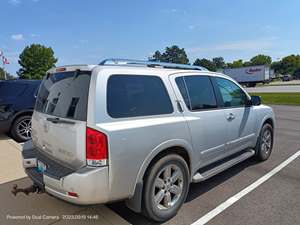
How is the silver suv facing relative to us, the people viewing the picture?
facing away from the viewer and to the right of the viewer

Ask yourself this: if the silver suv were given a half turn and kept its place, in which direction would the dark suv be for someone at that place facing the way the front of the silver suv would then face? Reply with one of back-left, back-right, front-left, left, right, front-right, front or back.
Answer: right
